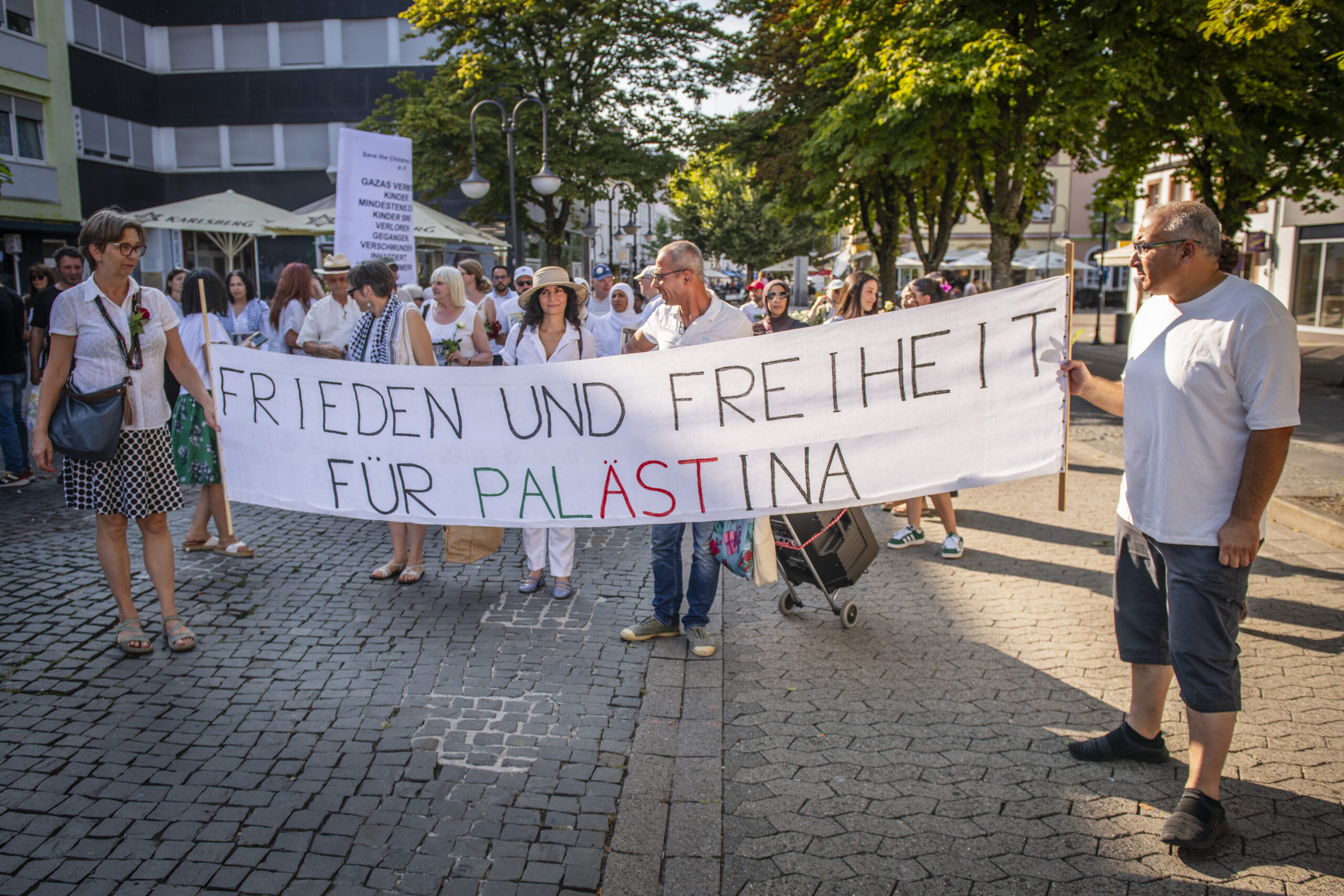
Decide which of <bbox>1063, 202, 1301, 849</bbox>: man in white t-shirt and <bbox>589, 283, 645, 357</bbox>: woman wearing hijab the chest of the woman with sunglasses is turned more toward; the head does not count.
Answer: the man in white t-shirt

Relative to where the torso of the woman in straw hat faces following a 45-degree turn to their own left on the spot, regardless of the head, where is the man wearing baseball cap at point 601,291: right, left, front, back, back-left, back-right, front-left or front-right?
back-left

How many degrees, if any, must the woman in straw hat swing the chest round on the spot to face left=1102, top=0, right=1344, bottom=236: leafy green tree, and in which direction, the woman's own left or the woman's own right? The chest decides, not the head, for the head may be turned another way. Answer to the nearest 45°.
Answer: approximately 135° to the woman's own left

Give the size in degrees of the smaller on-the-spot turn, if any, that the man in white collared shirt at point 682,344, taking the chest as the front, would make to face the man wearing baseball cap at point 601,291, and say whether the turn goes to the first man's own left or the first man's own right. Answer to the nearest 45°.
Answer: approximately 135° to the first man's own right

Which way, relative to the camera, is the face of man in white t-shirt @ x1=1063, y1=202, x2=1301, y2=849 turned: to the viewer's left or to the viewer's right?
to the viewer's left

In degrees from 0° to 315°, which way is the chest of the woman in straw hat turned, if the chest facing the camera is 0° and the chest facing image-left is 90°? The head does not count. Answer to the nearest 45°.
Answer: approximately 0°

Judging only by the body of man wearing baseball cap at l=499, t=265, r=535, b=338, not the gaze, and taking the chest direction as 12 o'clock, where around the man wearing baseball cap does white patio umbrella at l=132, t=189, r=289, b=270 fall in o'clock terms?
The white patio umbrella is roughly at 5 o'clock from the man wearing baseball cap.

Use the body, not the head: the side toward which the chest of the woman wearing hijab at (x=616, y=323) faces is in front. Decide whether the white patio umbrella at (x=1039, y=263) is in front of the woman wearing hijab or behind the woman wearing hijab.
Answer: behind

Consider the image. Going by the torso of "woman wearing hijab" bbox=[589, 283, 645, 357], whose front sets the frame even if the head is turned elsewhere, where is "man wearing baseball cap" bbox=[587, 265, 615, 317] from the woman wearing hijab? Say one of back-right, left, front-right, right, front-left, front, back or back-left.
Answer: back-right

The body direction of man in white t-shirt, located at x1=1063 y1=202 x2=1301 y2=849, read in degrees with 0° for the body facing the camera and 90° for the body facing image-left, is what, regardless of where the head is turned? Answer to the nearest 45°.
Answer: approximately 45°

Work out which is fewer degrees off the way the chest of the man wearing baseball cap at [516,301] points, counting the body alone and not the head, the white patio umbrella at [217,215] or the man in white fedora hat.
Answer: the man in white fedora hat

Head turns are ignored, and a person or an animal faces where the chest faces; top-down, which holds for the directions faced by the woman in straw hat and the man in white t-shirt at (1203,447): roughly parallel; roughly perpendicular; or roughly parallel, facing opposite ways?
roughly perpendicular

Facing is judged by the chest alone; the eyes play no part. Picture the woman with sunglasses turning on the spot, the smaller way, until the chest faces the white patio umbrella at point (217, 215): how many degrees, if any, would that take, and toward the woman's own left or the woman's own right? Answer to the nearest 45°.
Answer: approximately 135° to the woman's own right
